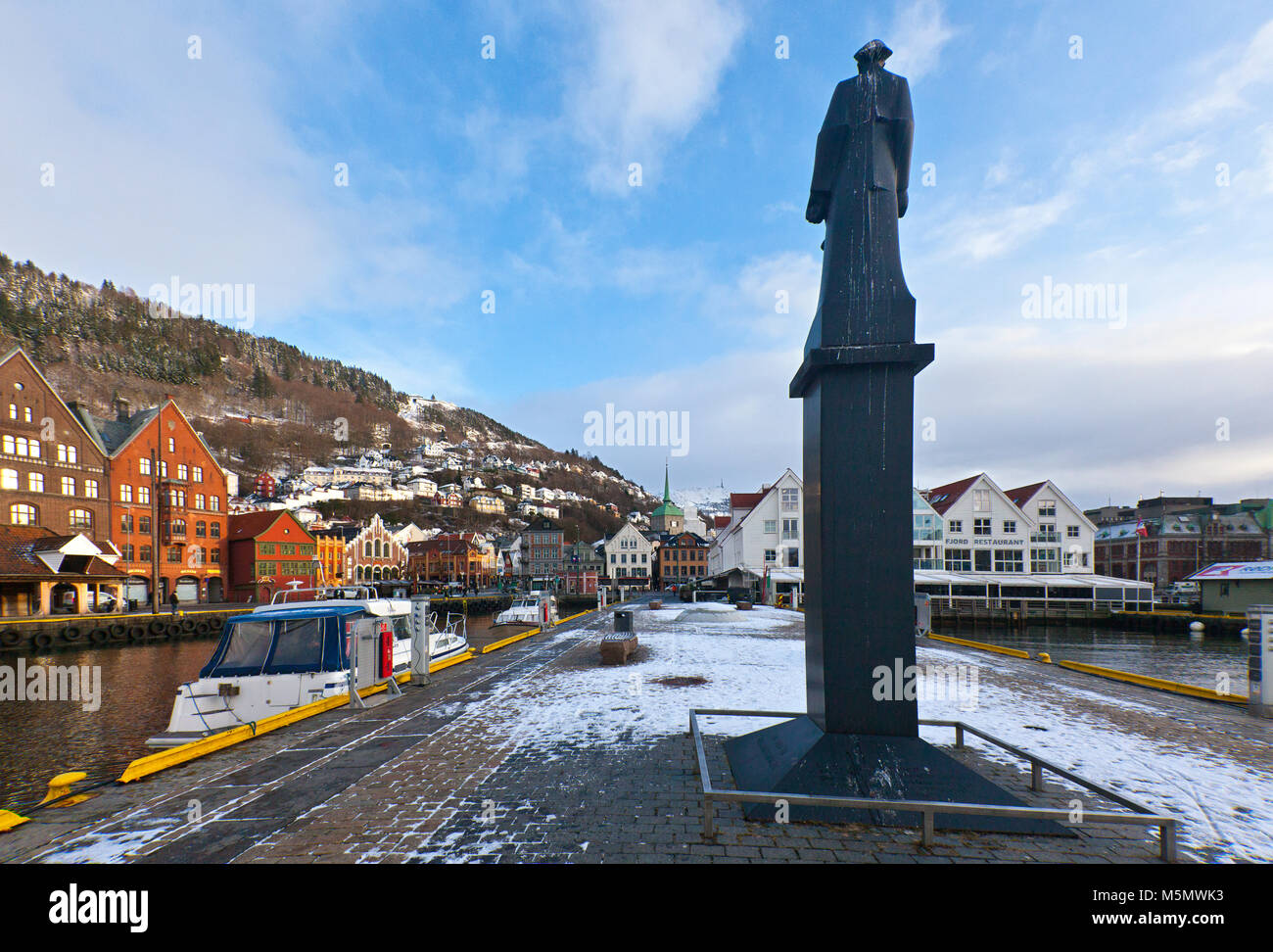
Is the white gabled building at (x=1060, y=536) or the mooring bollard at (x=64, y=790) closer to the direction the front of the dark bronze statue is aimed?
the white gabled building

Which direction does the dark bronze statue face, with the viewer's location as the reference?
facing away from the viewer

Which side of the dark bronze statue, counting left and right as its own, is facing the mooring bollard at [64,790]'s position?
left

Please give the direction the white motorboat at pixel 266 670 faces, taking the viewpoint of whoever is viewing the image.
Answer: facing away from the viewer and to the right of the viewer

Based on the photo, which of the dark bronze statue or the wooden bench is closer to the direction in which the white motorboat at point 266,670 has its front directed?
the wooden bench

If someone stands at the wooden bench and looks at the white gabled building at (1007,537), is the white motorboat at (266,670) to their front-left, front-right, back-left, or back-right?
back-left

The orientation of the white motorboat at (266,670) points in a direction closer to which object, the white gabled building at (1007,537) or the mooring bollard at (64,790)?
the white gabled building
